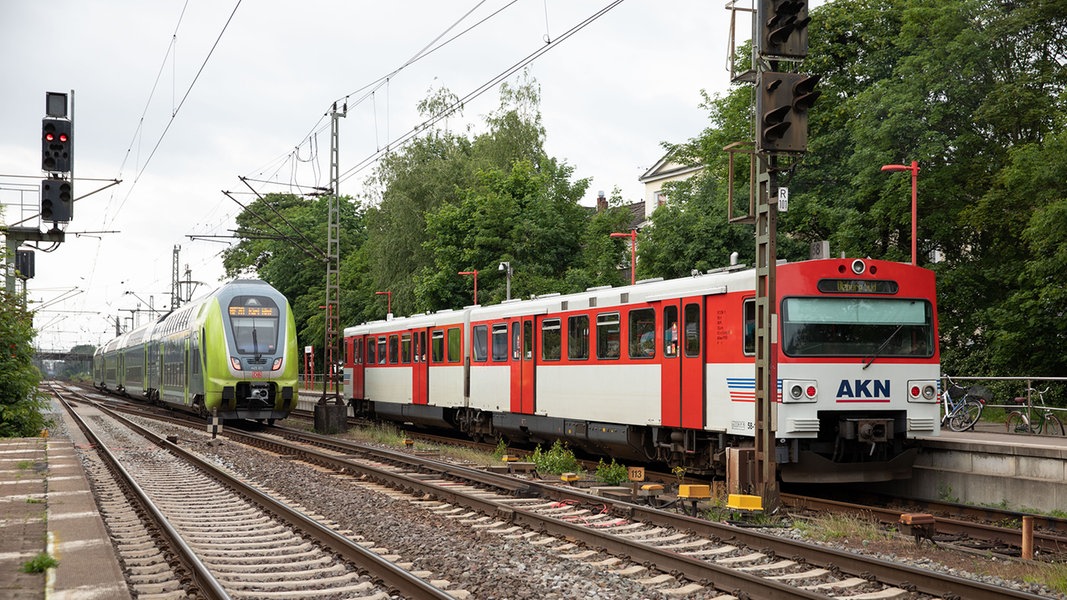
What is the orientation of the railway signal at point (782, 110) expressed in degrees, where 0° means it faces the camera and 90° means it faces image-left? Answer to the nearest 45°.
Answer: approximately 315°

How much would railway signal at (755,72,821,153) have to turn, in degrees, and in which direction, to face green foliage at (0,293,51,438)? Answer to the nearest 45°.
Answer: approximately 180°

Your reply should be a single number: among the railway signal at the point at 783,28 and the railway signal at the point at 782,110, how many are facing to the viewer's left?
0

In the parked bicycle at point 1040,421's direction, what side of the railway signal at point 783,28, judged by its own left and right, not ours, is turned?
left

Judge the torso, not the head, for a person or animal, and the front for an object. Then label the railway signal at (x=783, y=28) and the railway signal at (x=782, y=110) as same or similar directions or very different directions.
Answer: same or similar directions

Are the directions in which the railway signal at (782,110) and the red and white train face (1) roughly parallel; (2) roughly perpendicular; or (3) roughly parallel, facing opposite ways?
roughly parallel
